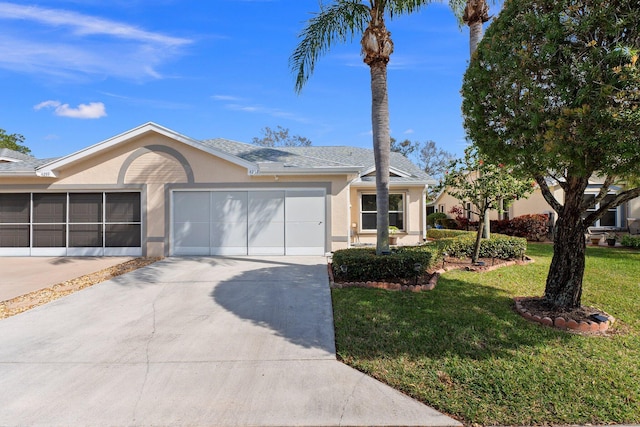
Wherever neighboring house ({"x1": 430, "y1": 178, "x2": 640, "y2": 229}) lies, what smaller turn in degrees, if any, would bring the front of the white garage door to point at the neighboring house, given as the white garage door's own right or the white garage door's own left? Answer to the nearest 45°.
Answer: approximately 90° to the white garage door's own left

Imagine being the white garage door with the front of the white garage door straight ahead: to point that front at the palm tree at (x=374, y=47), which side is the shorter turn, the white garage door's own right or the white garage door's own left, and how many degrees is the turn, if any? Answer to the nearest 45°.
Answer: approximately 45° to the white garage door's own left

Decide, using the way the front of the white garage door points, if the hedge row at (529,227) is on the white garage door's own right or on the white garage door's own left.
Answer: on the white garage door's own left

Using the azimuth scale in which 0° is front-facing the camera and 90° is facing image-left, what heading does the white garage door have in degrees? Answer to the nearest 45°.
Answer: approximately 0°

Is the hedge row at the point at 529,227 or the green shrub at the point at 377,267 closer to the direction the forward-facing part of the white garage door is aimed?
the green shrub

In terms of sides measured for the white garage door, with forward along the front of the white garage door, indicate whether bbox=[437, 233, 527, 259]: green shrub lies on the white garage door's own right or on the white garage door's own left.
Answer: on the white garage door's own left

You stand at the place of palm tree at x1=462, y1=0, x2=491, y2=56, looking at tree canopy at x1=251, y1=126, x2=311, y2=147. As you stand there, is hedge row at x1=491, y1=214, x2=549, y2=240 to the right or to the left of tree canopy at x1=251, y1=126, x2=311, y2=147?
right

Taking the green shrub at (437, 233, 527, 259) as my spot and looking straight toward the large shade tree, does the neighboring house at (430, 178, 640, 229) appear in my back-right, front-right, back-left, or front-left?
back-left

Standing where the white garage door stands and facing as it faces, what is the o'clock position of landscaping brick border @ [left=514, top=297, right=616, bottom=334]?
The landscaping brick border is roughly at 11 o'clock from the white garage door.

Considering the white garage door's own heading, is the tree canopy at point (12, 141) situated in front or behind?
behind

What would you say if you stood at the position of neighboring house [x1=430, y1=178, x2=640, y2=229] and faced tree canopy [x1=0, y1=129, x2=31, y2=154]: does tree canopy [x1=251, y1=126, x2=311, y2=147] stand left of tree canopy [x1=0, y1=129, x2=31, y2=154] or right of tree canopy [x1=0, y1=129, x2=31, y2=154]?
right

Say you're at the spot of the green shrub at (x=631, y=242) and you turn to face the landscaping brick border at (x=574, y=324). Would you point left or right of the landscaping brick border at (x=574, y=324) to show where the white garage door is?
right

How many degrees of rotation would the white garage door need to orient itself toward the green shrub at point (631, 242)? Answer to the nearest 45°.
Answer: approximately 90° to its left
